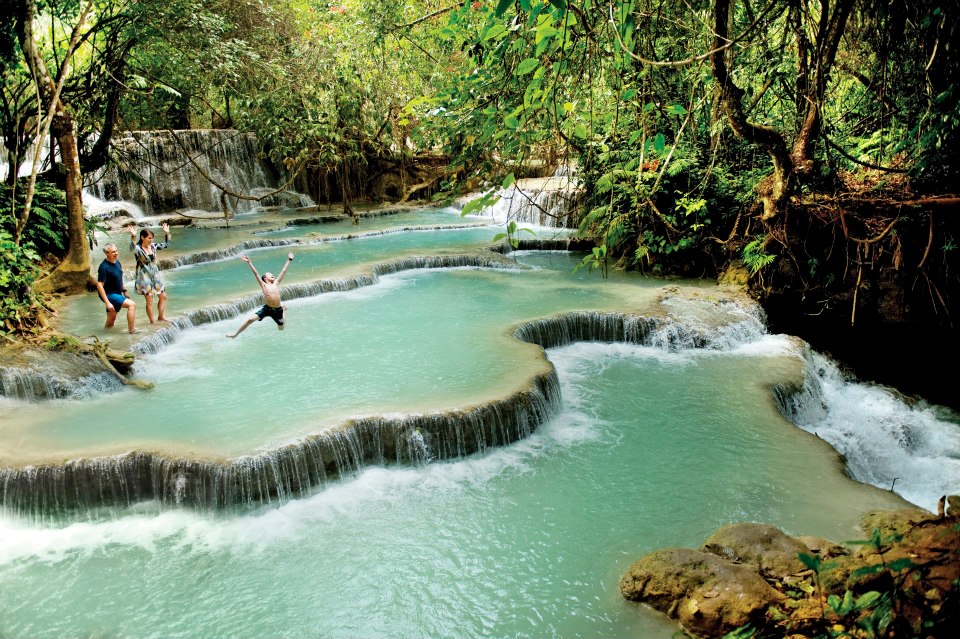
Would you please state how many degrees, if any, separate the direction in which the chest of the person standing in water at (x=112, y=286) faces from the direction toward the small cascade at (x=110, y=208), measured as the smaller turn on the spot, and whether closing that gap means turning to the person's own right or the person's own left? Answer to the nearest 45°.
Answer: approximately 135° to the person's own left

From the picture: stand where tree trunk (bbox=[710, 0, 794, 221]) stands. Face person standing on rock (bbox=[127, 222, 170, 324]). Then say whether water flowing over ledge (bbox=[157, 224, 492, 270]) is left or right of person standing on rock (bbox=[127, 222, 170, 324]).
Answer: right

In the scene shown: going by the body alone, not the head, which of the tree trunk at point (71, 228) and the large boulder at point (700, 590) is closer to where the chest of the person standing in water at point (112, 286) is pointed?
the large boulder

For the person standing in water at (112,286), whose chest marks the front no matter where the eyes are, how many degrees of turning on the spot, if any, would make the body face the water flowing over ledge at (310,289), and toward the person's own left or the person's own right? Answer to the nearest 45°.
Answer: approximately 90° to the person's own left

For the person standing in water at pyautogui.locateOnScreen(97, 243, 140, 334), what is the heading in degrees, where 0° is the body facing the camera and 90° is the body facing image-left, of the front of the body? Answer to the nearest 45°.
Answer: approximately 315°

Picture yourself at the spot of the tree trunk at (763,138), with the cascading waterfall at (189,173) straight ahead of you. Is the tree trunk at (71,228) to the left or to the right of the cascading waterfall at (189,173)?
left

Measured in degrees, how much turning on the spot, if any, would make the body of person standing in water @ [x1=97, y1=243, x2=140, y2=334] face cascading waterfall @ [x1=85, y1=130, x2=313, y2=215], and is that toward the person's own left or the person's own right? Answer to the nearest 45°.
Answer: approximately 135° to the person's own left

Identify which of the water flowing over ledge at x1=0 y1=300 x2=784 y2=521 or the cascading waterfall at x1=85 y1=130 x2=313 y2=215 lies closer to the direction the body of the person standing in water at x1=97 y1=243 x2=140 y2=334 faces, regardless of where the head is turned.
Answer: the water flowing over ledge
